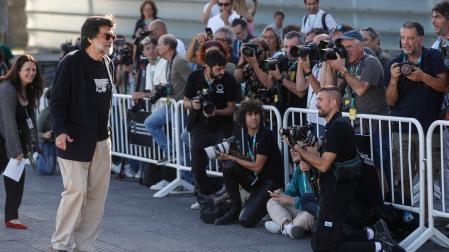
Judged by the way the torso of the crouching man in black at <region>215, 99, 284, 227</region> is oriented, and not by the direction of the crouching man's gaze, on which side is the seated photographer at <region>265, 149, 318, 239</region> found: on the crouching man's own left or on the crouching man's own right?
on the crouching man's own left

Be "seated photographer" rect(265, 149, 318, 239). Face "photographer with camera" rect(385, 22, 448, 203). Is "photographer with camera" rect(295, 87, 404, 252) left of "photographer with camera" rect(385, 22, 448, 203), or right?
right

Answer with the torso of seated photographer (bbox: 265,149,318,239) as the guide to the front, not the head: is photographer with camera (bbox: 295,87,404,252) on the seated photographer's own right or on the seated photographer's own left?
on the seated photographer's own left

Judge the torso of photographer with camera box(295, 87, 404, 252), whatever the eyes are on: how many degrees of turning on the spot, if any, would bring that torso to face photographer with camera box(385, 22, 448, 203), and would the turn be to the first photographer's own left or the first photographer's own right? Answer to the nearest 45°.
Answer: approximately 135° to the first photographer's own right

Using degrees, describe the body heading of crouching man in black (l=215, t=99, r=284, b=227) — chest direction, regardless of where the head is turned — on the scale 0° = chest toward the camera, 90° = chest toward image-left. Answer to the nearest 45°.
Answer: approximately 45°

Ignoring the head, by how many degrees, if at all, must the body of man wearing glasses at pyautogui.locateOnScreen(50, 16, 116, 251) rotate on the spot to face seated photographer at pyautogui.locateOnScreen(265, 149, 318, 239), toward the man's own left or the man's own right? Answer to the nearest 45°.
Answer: approximately 45° to the man's own left

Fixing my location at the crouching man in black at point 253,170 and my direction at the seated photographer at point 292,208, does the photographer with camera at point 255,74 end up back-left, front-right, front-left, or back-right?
back-left

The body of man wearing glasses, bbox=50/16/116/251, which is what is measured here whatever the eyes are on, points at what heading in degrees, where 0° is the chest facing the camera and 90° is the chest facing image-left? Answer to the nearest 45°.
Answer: approximately 315°
